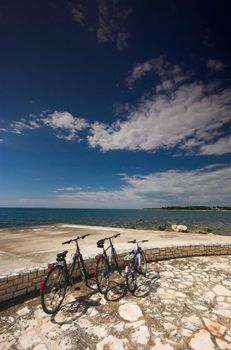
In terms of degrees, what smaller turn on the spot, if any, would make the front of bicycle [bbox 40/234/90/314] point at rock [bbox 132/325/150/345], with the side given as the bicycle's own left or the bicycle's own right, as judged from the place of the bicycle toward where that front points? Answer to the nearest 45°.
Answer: approximately 90° to the bicycle's own right

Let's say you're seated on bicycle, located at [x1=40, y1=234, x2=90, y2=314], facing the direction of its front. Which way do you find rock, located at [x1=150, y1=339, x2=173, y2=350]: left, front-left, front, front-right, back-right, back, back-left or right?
right

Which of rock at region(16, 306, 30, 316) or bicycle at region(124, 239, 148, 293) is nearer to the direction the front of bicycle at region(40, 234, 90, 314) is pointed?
the bicycle

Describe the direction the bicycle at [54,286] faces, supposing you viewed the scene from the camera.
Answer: facing away from the viewer and to the right of the viewer

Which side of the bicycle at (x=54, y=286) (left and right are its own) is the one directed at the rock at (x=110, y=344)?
right

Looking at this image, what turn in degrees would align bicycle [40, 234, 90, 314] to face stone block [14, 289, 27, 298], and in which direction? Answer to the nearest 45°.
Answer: approximately 90° to its left

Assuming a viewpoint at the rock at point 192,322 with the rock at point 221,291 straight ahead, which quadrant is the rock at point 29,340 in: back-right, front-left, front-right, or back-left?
back-left

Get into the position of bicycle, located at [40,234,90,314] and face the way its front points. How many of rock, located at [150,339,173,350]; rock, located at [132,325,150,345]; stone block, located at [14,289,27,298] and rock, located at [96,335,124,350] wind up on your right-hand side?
3

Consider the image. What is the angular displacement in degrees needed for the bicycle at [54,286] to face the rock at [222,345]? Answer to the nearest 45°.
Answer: approximately 90° to its right

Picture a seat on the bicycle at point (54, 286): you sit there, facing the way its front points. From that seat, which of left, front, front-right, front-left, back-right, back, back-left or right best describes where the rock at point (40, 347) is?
back-right

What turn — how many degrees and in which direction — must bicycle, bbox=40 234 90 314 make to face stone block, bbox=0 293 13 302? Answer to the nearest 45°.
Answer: approximately 90° to its left
